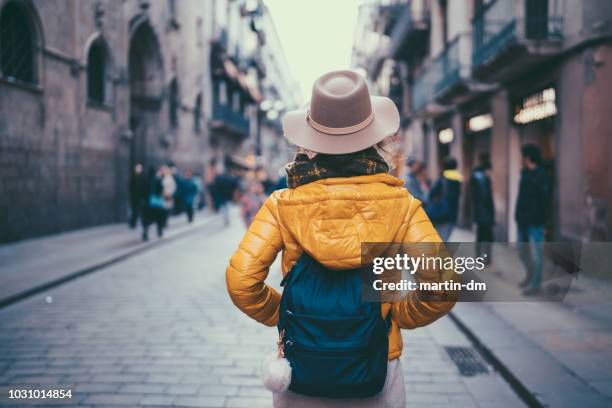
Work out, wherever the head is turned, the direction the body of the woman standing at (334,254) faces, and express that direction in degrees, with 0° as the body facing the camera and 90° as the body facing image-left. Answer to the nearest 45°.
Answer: approximately 180°

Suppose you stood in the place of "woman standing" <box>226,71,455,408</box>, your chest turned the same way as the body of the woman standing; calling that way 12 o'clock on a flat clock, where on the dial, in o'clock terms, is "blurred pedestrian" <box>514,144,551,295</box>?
The blurred pedestrian is roughly at 1 o'clock from the woman standing.
